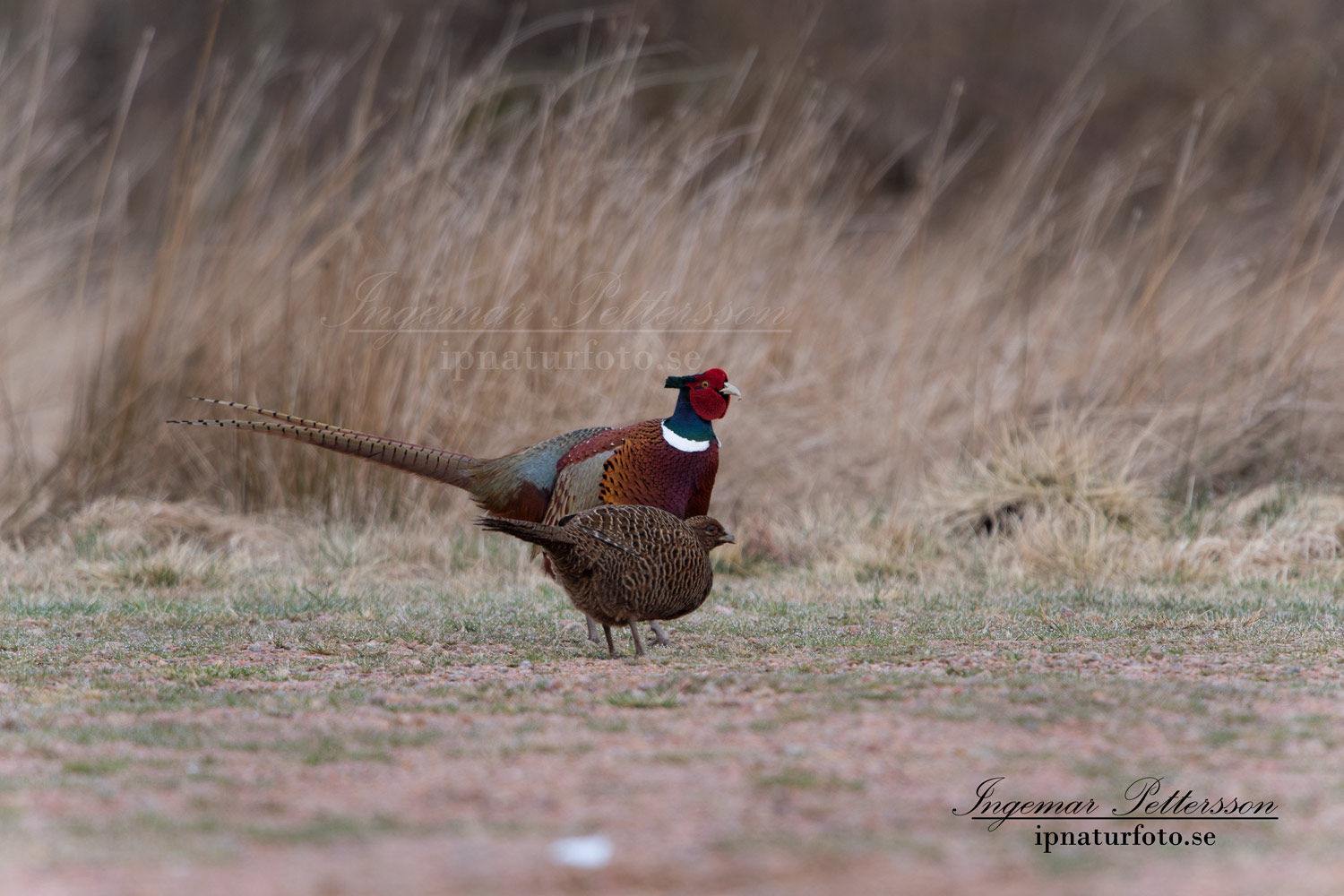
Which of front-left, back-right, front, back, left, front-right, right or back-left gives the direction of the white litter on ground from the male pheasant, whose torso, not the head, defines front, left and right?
right

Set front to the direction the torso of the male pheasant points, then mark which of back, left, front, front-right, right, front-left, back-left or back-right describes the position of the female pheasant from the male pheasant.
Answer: right

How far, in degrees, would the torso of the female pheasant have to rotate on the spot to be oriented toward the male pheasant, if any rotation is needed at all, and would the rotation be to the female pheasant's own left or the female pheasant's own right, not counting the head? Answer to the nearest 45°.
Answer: approximately 90° to the female pheasant's own left

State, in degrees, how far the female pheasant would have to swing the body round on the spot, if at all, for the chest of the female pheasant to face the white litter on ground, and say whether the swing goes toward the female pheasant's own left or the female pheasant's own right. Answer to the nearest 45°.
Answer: approximately 90° to the female pheasant's own right

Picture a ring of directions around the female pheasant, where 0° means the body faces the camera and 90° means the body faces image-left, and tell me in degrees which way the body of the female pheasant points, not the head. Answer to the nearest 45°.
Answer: approximately 270°

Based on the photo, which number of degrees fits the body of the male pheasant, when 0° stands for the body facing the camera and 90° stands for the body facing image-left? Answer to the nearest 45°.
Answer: approximately 270°

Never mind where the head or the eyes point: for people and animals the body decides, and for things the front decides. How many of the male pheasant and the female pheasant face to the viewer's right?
2
